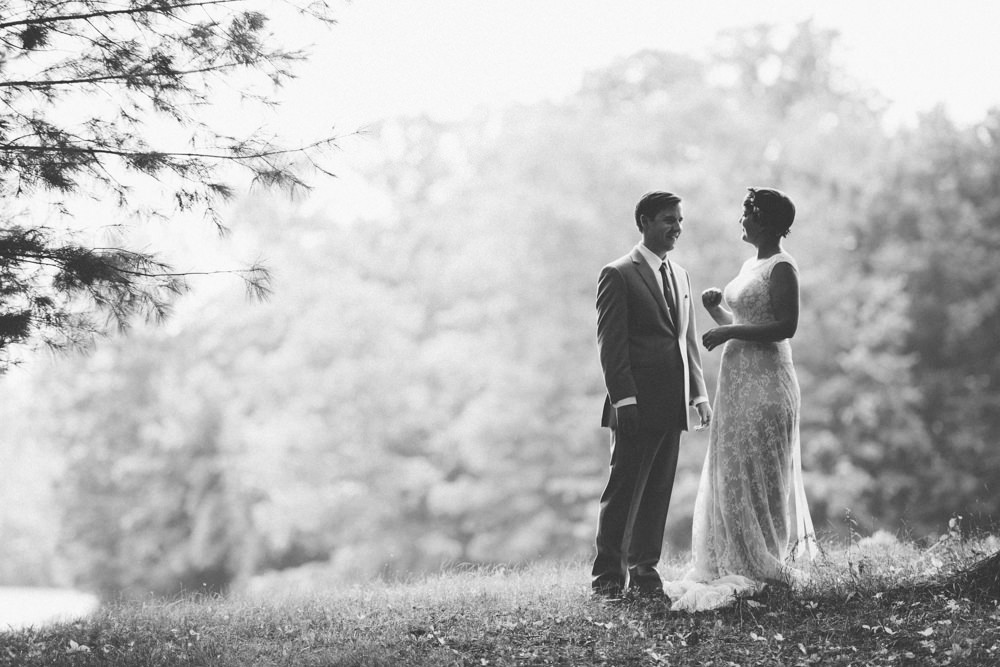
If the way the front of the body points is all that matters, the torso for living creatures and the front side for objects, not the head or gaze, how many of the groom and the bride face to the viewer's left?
1

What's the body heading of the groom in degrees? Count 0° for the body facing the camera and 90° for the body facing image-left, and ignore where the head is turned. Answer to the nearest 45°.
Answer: approximately 315°

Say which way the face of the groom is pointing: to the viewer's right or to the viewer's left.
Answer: to the viewer's right

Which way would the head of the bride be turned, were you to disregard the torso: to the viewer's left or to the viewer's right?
to the viewer's left

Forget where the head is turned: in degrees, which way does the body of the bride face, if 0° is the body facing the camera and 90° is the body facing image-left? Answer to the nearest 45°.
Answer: approximately 90°
